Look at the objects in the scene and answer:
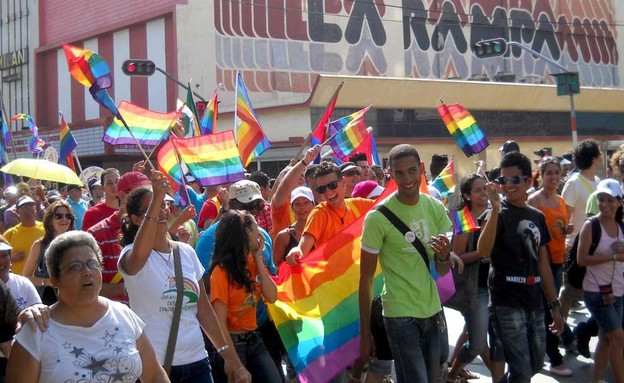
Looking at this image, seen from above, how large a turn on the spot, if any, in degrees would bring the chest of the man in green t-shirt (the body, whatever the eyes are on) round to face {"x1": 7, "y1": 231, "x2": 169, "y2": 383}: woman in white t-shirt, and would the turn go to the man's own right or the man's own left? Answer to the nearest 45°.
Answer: approximately 90° to the man's own right

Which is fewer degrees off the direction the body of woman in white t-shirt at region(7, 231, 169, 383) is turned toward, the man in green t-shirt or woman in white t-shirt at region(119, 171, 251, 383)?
the man in green t-shirt

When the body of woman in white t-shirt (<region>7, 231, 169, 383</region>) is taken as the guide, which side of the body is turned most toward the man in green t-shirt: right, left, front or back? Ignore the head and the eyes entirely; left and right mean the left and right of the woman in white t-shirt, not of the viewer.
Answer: left

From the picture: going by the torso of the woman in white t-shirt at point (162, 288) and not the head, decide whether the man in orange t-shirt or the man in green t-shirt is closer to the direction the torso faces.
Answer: the man in green t-shirt

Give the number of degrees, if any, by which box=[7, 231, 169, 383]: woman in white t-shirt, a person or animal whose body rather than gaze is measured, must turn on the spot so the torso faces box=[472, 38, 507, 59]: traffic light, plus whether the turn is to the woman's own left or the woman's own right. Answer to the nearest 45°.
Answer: approximately 90° to the woman's own left

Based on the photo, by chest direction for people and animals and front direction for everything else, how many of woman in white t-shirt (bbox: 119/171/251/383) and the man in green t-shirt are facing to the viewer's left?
0

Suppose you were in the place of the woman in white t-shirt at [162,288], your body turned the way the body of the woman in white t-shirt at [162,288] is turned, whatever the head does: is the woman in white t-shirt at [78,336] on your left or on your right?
on your right

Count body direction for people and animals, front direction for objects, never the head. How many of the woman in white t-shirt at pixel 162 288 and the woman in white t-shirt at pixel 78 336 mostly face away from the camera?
0
